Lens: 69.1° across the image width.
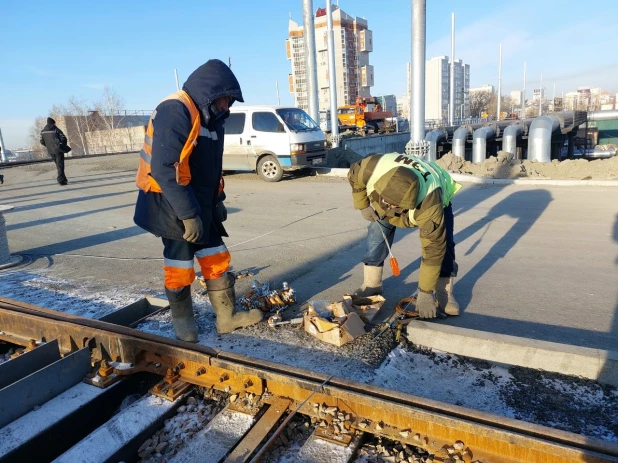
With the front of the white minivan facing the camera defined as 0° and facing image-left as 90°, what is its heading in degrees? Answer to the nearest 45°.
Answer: approximately 315°

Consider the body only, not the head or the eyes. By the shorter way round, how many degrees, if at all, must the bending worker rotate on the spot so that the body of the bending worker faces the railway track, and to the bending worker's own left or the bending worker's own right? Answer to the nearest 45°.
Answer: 0° — they already face it

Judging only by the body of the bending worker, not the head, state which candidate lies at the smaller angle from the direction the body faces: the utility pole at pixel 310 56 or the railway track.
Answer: the railway track

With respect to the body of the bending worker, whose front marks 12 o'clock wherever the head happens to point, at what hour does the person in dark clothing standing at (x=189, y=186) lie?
The person in dark clothing standing is roughly at 1 o'clock from the bending worker.

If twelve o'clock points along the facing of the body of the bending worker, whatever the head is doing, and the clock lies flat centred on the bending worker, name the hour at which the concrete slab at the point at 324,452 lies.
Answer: The concrete slab is roughly at 11 o'clock from the bending worker.

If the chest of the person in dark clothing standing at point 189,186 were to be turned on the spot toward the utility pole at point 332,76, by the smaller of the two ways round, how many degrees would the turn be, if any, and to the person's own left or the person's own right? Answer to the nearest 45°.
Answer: approximately 90° to the person's own left

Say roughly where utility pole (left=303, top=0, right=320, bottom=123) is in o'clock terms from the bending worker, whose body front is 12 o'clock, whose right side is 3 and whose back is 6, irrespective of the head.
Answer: The utility pole is roughly at 4 o'clock from the bending worker.

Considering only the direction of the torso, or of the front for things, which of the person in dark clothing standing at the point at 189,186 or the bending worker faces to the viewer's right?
the person in dark clothing standing

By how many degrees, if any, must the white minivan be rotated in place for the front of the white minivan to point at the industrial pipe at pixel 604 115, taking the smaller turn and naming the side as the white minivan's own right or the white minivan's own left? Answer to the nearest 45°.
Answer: approximately 90° to the white minivan's own left

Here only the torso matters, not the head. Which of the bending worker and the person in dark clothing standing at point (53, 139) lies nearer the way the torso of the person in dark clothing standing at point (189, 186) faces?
the bending worker

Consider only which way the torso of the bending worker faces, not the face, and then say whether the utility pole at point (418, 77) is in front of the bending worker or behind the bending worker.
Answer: behind
